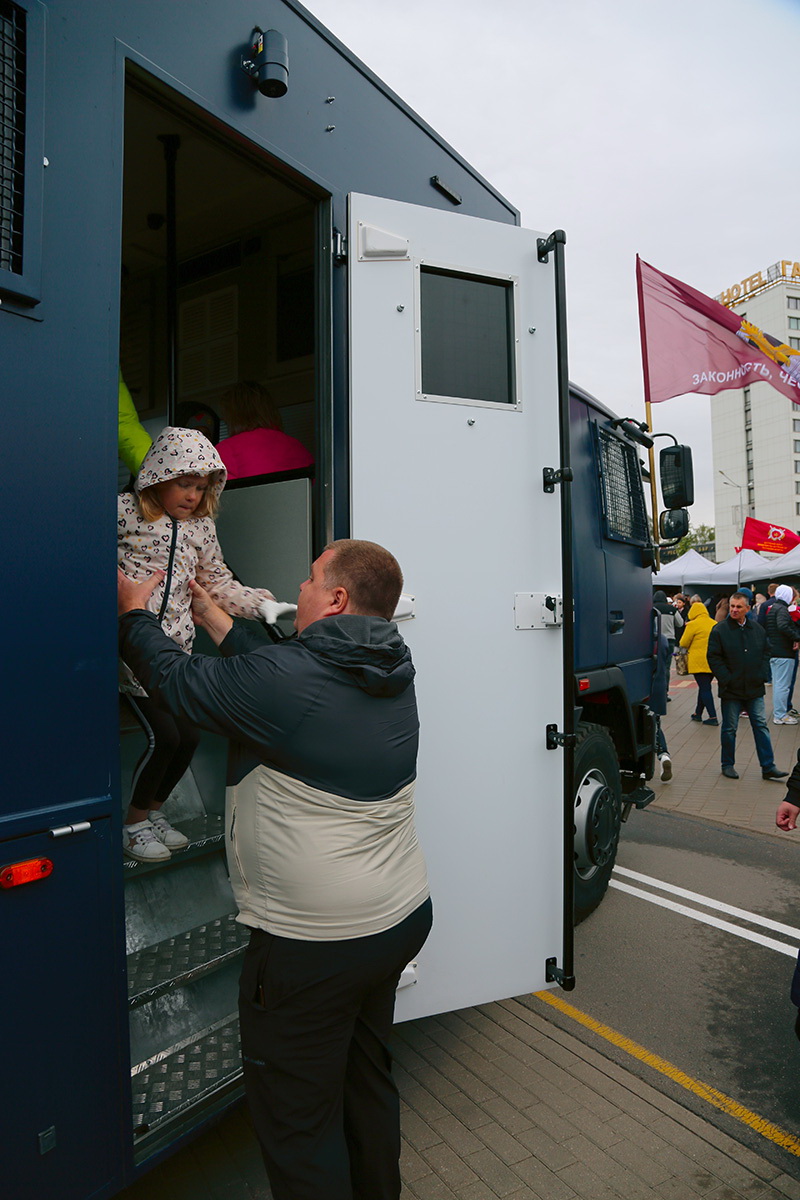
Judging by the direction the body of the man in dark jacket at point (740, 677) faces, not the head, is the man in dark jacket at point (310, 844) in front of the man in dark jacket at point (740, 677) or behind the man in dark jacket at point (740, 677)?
in front

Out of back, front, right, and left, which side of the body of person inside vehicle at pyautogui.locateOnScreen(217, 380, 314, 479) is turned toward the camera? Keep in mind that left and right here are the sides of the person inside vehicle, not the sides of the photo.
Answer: back

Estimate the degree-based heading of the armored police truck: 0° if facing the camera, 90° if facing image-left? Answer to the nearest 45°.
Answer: approximately 225°

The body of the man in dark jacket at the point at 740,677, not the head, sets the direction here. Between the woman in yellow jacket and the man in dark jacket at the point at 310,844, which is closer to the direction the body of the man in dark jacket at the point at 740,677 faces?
the man in dark jacket

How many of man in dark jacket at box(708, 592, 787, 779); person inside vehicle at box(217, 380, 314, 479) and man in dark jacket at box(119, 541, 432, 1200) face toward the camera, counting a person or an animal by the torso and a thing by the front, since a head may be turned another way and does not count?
1

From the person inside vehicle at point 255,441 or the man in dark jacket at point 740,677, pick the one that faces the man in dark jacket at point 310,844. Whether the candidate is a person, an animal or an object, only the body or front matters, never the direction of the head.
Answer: the man in dark jacket at point 740,677

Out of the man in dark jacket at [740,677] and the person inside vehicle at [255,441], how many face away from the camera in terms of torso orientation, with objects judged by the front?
1

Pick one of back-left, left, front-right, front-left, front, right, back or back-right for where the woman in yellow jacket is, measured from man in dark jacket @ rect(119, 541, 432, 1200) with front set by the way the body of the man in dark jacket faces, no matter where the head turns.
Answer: right

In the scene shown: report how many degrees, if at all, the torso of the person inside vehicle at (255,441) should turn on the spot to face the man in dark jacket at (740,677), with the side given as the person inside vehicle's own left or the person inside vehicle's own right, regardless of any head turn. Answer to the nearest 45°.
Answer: approximately 45° to the person inside vehicle's own right

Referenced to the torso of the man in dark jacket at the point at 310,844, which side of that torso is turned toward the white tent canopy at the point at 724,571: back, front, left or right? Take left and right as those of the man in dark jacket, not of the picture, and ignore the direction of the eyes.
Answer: right

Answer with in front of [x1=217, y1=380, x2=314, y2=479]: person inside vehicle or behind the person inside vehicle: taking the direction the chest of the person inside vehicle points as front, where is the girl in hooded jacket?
behind

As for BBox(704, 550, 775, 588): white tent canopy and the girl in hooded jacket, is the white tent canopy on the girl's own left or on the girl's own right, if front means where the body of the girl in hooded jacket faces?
on the girl's own left

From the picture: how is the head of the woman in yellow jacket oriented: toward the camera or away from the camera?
away from the camera

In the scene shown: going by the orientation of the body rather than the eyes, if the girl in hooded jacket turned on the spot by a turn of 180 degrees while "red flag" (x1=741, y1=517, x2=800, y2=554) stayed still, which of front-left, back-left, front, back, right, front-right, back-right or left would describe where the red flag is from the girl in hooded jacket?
right

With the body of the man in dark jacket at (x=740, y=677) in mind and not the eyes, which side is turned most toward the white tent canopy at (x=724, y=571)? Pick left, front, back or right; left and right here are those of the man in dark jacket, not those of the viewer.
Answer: back

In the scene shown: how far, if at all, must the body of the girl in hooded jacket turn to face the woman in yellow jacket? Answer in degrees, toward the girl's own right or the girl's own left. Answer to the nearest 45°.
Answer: approximately 90° to the girl's own left

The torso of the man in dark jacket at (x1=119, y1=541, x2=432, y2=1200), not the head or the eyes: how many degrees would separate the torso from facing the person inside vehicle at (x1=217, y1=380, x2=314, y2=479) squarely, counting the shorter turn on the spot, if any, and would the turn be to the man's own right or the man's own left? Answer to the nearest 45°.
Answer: approximately 45° to the man's own right

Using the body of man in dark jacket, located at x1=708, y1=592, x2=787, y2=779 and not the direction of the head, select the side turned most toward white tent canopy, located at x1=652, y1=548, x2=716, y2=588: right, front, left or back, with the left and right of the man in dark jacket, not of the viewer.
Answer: back

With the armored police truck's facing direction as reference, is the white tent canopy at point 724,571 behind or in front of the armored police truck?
in front

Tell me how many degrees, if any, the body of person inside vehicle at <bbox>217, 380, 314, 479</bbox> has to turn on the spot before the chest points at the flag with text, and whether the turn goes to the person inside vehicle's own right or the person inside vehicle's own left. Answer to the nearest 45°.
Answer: approximately 45° to the person inside vehicle's own right

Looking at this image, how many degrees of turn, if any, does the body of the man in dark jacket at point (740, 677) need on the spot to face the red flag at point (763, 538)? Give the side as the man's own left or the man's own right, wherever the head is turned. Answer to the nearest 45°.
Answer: approximately 180°

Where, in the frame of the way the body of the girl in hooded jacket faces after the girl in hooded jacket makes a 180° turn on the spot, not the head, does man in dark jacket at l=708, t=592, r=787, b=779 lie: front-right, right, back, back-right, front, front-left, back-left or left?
right
